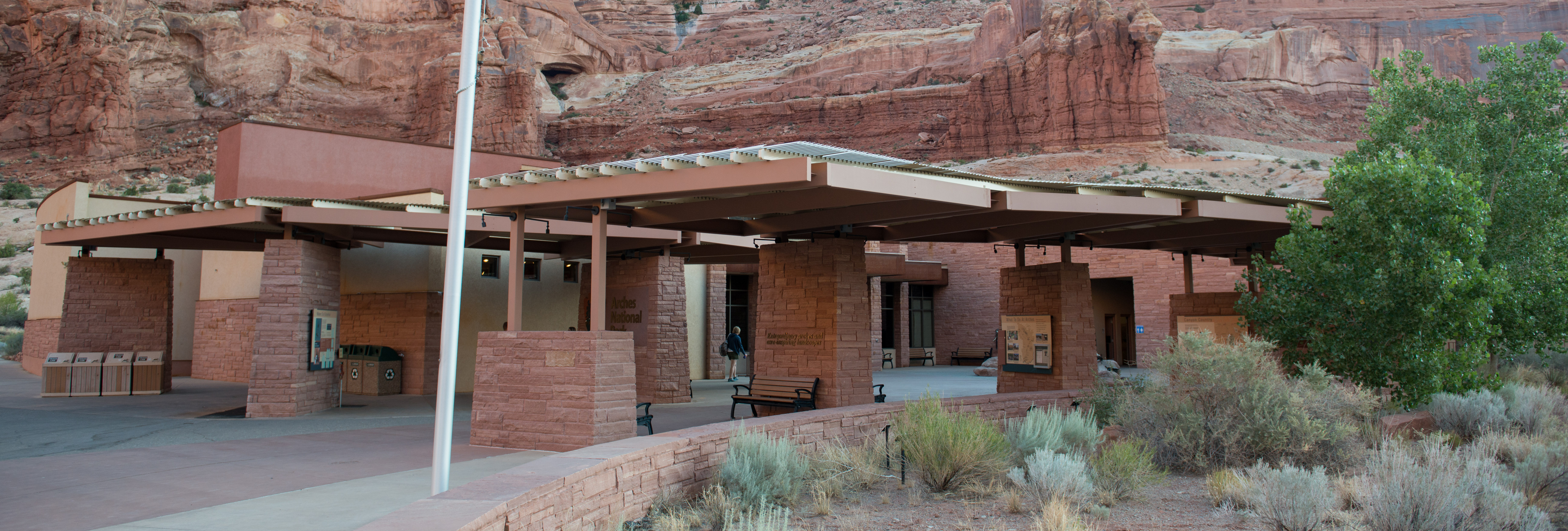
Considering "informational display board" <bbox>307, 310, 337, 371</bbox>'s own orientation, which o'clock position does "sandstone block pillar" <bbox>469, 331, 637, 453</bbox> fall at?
The sandstone block pillar is roughly at 1 o'clock from the informational display board.

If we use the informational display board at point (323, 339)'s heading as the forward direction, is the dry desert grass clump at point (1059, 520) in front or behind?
in front

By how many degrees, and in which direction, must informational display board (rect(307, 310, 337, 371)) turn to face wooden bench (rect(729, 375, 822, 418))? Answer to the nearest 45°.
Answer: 0° — it already faces it

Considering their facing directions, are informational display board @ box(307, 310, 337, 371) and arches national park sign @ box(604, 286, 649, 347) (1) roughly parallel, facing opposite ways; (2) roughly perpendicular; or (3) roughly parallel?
roughly perpendicular

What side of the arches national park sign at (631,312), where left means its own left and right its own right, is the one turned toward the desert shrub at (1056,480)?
left

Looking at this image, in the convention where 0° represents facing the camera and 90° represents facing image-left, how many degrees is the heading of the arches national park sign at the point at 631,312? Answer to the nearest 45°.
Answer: approximately 45°

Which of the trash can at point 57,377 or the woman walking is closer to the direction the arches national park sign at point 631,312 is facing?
the trash can

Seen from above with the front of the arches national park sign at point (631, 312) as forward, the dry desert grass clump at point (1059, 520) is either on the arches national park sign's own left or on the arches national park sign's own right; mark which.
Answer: on the arches national park sign's own left

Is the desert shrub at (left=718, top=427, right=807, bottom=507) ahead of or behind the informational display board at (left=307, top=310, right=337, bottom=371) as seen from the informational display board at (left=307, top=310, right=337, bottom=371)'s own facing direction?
ahead
